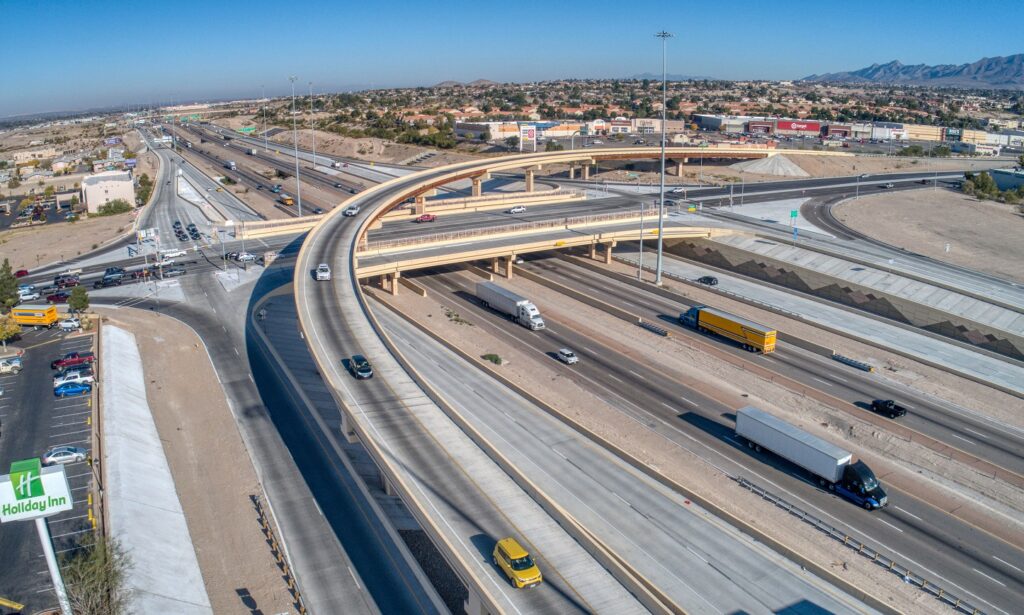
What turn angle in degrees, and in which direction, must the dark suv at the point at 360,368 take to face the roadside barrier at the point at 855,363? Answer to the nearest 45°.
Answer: approximately 45° to its left

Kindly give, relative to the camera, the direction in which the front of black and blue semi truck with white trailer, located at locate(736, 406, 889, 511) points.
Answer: facing the viewer and to the right of the viewer

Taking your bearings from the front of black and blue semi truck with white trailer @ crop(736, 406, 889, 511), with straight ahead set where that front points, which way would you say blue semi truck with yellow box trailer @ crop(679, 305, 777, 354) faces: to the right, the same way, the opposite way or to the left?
the opposite way

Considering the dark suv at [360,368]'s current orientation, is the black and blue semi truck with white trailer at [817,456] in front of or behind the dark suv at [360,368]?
in front

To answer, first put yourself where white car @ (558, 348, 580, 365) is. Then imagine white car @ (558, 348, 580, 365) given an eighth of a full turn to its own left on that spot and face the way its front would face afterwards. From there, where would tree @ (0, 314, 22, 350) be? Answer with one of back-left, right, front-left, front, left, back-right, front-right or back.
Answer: back

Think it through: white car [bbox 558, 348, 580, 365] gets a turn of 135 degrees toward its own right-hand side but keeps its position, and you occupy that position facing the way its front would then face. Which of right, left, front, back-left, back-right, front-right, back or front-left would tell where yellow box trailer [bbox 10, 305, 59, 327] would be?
front

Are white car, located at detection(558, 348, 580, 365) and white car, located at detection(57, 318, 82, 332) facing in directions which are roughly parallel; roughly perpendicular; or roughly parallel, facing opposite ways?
roughly perpendicular

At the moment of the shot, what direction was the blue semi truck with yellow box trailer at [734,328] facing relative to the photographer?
facing away from the viewer and to the left of the viewer

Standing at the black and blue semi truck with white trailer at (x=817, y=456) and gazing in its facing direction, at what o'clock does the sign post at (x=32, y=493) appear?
The sign post is roughly at 3 o'clock from the black and blue semi truck with white trailer.

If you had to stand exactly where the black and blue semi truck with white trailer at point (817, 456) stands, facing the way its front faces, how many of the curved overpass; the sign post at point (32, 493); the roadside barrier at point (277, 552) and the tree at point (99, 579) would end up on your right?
4
